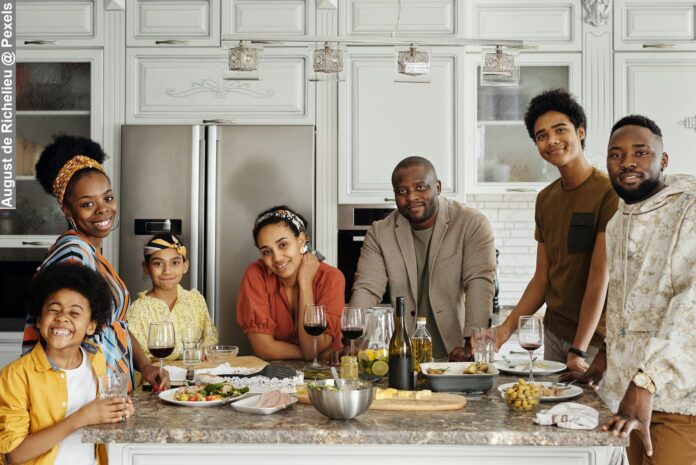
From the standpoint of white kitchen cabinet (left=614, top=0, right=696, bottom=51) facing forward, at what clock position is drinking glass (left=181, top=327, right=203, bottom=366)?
The drinking glass is roughly at 1 o'clock from the white kitchen cabinet.

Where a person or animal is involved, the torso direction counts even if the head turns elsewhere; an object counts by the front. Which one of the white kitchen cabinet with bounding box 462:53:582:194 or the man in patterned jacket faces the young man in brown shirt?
the white kitchen cabinet

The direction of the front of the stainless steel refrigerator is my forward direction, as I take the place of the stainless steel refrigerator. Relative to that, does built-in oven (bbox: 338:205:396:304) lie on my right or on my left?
on my left

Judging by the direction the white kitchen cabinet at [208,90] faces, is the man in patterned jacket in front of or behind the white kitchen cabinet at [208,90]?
in front

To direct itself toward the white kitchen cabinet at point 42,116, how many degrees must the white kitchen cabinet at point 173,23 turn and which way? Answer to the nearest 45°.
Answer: approximately 90° to its right

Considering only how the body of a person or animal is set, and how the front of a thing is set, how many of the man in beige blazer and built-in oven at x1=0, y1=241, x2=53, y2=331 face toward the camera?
2

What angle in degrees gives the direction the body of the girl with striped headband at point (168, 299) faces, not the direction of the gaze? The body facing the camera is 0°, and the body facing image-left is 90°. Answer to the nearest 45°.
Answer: approximately 0°

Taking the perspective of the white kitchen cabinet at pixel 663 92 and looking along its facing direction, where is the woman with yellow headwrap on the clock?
The woman with yellow headwrap is roughly at 1 o'clock from the white kitchen cabinet.
